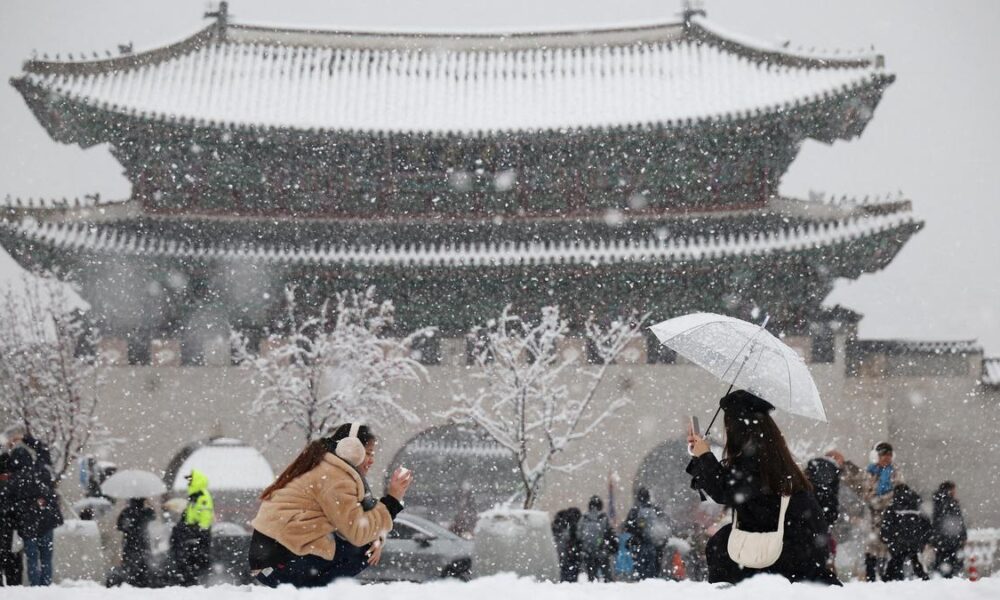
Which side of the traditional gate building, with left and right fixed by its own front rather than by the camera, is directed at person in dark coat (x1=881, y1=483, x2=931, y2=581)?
front

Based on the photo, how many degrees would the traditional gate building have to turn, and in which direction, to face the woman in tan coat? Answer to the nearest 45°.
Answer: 0° — it already faces them

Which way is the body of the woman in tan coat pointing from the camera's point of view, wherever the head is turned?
to the viewer's right

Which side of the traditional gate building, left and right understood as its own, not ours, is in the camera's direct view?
front

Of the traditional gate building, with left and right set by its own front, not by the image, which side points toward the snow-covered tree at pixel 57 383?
right

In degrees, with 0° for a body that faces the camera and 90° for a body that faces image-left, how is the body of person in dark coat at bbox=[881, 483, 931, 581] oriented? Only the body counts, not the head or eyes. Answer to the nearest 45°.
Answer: approximately 180°

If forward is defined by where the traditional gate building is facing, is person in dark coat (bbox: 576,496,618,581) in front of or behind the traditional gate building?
in front

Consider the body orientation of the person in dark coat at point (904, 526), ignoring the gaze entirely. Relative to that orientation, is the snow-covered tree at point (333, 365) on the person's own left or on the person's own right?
on the person's own left
